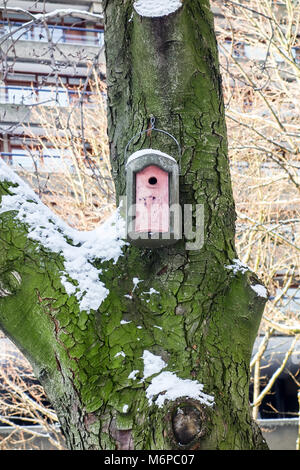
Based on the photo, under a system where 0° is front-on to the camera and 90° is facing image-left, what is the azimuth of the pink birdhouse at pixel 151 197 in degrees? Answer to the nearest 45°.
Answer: approximately 0°
